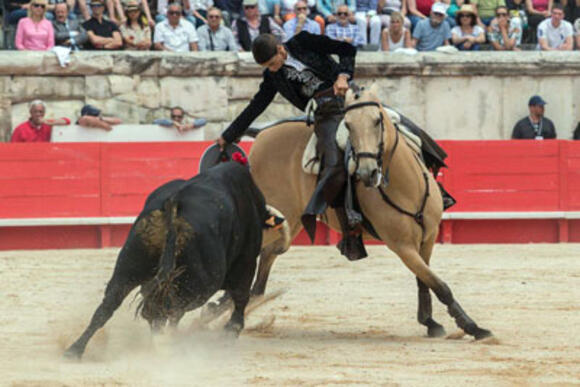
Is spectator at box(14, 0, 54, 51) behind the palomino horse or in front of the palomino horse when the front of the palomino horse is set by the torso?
behind

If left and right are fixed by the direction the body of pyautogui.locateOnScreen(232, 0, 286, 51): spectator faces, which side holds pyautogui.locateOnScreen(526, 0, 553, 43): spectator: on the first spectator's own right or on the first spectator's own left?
on the first spectator's own left

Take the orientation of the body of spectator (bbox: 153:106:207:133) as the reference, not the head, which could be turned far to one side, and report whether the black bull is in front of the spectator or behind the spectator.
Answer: in front

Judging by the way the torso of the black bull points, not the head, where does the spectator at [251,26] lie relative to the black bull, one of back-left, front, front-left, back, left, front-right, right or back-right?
front-left

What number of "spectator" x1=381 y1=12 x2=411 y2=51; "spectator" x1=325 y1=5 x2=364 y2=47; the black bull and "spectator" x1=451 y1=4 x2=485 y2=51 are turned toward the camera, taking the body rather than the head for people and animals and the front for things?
3

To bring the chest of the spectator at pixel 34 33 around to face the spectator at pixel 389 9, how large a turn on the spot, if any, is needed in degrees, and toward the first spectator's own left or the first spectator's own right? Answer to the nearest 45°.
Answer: approximately 90° to the first spectator's own left

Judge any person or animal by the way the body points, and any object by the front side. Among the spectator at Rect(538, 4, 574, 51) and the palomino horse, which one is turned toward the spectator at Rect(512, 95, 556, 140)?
the spectator at Rect(538, 4, 574, 51)

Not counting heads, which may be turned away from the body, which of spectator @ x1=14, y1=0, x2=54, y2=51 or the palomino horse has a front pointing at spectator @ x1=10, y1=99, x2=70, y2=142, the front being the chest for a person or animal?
spectator @ x1=14, y1=0, x2=54, y2=51
